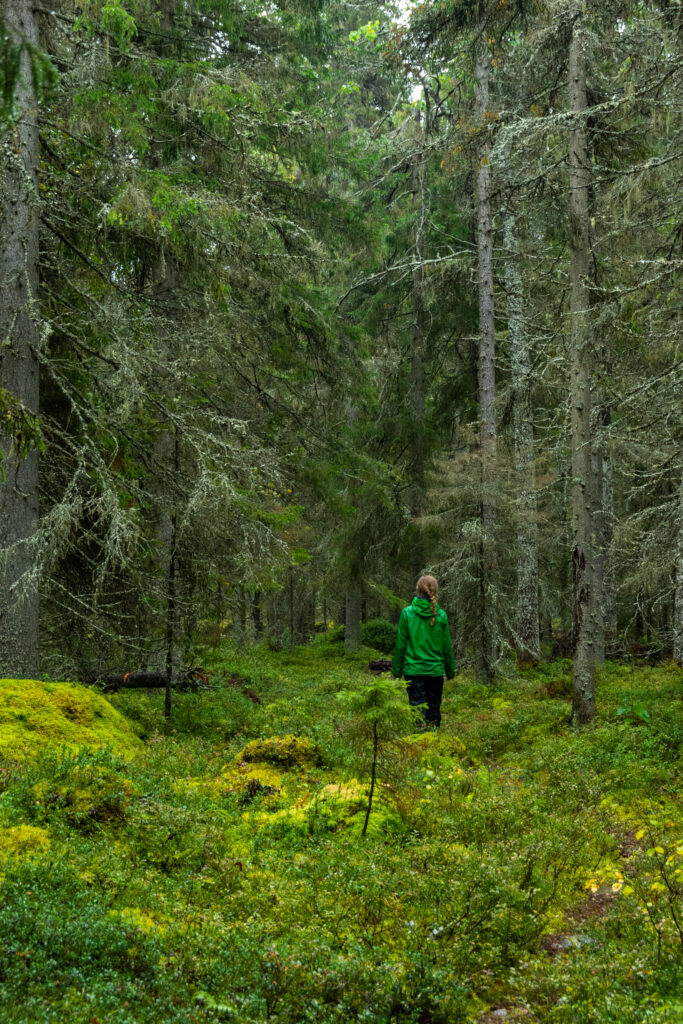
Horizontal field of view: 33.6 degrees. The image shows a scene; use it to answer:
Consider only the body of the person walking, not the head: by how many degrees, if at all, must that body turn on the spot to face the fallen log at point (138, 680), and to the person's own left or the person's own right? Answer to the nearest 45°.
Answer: approximately 45° to the person's own left

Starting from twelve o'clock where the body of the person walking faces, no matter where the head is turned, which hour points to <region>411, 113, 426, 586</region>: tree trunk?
The tree trunk is roughly at 12 o'clock from the person walking.

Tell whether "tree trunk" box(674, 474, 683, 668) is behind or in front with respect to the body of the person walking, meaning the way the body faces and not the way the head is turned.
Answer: in front

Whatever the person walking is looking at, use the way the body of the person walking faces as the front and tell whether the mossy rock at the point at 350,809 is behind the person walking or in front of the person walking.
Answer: behind

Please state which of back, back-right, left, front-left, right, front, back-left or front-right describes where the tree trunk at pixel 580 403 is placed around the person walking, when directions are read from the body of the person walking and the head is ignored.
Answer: front-right

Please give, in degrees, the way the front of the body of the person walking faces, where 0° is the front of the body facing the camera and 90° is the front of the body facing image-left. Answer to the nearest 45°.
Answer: approximately 180°

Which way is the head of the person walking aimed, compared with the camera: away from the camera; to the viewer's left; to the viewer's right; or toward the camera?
away from the camera

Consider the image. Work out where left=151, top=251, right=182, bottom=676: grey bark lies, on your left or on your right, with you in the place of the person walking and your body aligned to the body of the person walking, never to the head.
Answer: on your left

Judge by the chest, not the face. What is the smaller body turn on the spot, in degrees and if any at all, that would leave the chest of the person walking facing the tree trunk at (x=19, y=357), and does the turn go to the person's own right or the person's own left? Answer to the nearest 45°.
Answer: approximately 90° to the person's own left
